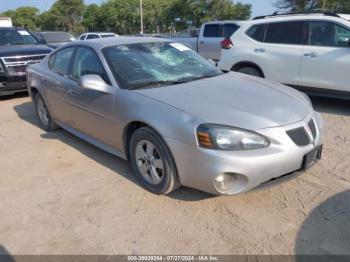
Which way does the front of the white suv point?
to the viewer's right

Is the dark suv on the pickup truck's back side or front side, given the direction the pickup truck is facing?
on the back side

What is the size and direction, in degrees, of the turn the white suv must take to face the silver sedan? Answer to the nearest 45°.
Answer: approximately 90° to its right

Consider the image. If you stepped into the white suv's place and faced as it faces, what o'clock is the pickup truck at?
The pickup truck is roughly at 8 o'clock from the white suv.

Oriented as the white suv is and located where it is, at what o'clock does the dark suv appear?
The dark suv is roughly at 6 o'clock from the white suv.

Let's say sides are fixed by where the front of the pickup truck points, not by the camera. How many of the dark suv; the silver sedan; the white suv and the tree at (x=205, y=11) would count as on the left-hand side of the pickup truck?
1

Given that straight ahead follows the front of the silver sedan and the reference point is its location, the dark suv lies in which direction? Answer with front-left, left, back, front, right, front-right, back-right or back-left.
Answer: back

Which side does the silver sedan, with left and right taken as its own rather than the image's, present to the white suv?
left

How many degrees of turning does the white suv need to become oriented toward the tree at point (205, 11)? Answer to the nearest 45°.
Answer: approximately 90° to its left
